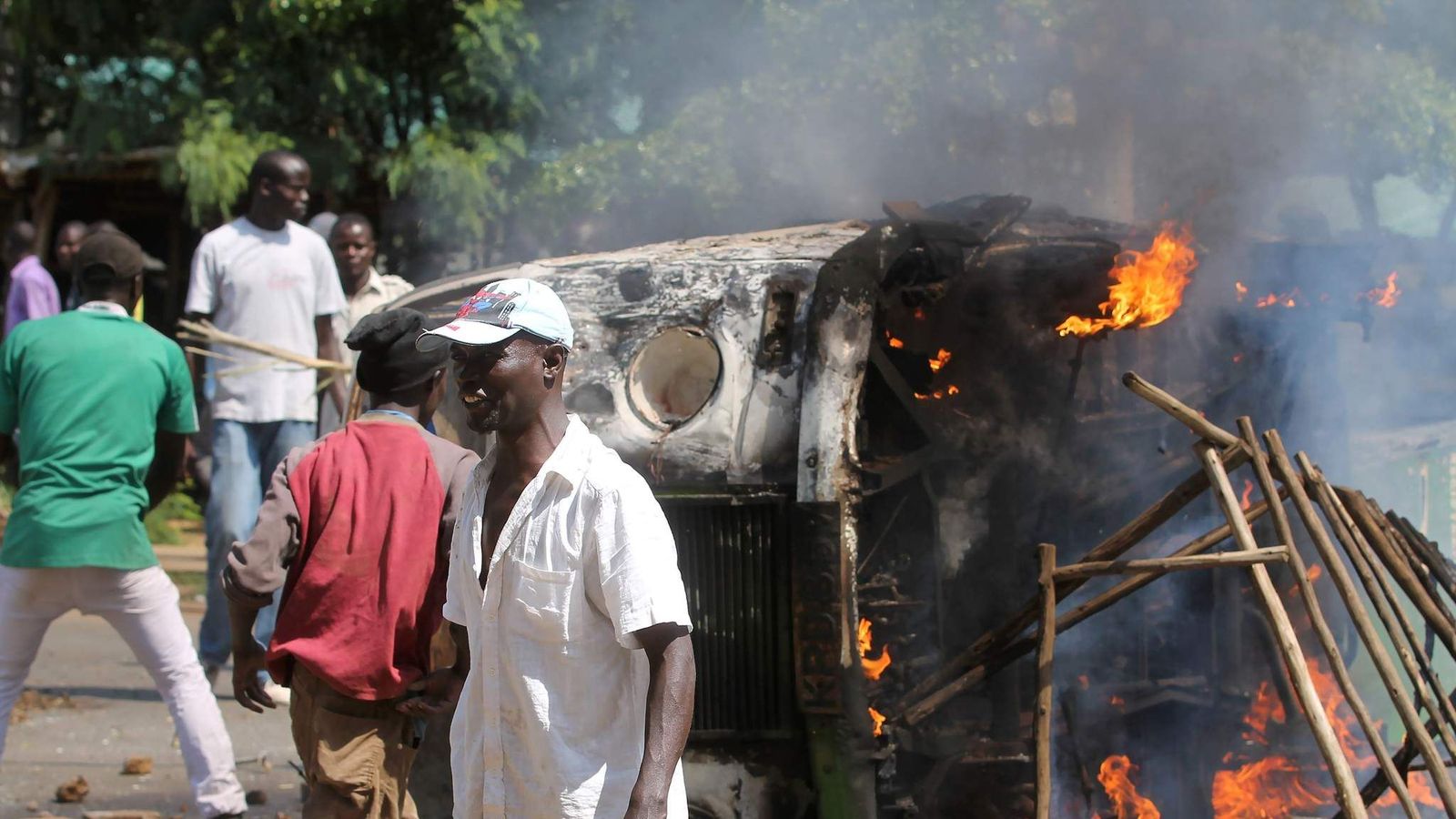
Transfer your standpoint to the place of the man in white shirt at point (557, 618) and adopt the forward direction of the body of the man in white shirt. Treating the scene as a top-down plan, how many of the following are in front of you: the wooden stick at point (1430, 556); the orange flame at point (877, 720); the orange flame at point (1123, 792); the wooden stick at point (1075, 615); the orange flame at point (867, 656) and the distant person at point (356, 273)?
0

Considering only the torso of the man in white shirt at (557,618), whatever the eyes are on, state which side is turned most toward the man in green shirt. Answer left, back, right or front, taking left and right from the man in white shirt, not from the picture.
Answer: right

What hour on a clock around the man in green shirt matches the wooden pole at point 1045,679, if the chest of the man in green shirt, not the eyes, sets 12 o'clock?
The wooden pole is roughly at 4 o'clock from the man in green shirt.

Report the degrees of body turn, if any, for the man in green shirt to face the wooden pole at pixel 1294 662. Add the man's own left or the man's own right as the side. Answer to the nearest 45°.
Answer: approximately 135° to the man's own right

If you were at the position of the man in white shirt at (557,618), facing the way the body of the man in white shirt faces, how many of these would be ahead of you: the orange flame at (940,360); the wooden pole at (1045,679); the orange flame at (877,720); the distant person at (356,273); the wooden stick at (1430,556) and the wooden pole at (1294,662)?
0

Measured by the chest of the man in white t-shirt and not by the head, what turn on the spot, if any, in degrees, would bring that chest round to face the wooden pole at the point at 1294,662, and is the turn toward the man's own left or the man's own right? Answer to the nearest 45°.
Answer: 0° — they already face it

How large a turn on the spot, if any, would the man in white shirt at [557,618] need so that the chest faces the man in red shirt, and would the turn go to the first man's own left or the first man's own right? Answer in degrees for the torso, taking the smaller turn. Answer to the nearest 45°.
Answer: approximately 90° to the first man's own right

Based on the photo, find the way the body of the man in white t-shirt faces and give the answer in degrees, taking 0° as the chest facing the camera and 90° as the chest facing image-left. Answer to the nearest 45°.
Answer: approximately 315°

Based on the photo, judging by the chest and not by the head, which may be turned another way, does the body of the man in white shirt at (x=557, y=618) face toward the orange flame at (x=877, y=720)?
no

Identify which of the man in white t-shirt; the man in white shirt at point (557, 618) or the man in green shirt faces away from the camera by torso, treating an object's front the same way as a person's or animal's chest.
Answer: the man in green shirt

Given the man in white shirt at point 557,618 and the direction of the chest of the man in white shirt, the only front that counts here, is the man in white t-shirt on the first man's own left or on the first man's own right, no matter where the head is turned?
on the first man's own right

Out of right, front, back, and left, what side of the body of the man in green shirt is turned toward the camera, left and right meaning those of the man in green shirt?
back

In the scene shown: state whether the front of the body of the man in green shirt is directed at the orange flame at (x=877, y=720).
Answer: no

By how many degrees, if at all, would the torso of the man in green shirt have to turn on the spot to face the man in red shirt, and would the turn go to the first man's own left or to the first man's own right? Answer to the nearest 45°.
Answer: approximately 135° to the first man's own right

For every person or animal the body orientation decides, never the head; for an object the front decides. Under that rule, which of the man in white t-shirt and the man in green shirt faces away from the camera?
the man in green shirt

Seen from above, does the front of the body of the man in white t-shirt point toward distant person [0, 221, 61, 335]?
no

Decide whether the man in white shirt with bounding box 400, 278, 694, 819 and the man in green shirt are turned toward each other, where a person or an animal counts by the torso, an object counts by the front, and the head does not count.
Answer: no
